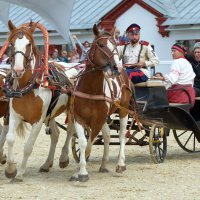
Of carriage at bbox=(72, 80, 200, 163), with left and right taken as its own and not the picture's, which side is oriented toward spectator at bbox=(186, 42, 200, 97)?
back

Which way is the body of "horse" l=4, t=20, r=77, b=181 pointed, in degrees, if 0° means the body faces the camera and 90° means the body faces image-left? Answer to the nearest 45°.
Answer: approximately 45°

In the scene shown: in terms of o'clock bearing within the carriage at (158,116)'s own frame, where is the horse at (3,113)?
The horse is roughly at 1 o'clock from the carriage.

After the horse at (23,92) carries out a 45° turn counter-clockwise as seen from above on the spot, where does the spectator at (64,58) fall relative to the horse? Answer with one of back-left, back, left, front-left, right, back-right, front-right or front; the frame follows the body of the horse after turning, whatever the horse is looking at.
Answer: back

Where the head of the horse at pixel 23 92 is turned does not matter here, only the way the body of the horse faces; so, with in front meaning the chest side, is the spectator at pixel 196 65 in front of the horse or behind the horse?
behind

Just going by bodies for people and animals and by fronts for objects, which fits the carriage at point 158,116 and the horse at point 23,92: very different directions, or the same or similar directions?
same or similar directions

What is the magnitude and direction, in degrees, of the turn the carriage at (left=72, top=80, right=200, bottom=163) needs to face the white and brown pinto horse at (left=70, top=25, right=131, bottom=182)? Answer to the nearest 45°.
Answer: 0° — it already faces it

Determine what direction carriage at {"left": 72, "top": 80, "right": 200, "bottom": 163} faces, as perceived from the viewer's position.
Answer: facing the viewer and to the left of the viewer
